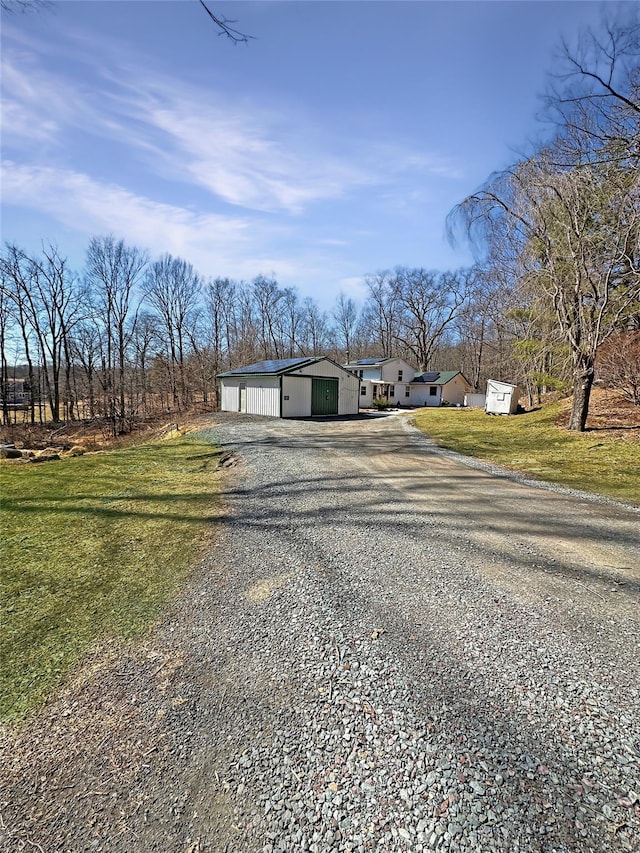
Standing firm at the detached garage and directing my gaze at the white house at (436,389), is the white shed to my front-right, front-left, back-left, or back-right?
front-right

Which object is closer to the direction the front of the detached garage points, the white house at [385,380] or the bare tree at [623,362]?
the bare tree

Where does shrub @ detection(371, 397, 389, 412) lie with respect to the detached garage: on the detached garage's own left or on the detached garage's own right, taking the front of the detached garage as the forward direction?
on the detached garage's own left

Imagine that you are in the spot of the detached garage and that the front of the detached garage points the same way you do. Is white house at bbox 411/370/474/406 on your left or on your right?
on your left

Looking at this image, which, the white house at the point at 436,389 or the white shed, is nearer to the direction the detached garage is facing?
the white shed

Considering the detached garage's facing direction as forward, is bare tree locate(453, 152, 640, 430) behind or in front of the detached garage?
in front

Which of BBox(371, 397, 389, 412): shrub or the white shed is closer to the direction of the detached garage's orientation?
the white shed

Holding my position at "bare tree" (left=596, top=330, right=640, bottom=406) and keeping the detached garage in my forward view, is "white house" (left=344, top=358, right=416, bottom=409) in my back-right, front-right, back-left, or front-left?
front-right

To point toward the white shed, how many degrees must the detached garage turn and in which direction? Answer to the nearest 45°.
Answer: approximately 45° to its left

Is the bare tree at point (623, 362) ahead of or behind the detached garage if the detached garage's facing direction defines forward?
ahead

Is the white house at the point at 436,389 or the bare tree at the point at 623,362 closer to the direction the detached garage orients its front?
the bare tree

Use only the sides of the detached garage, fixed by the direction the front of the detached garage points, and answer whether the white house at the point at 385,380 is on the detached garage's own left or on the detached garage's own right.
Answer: on the detached garage's own left
